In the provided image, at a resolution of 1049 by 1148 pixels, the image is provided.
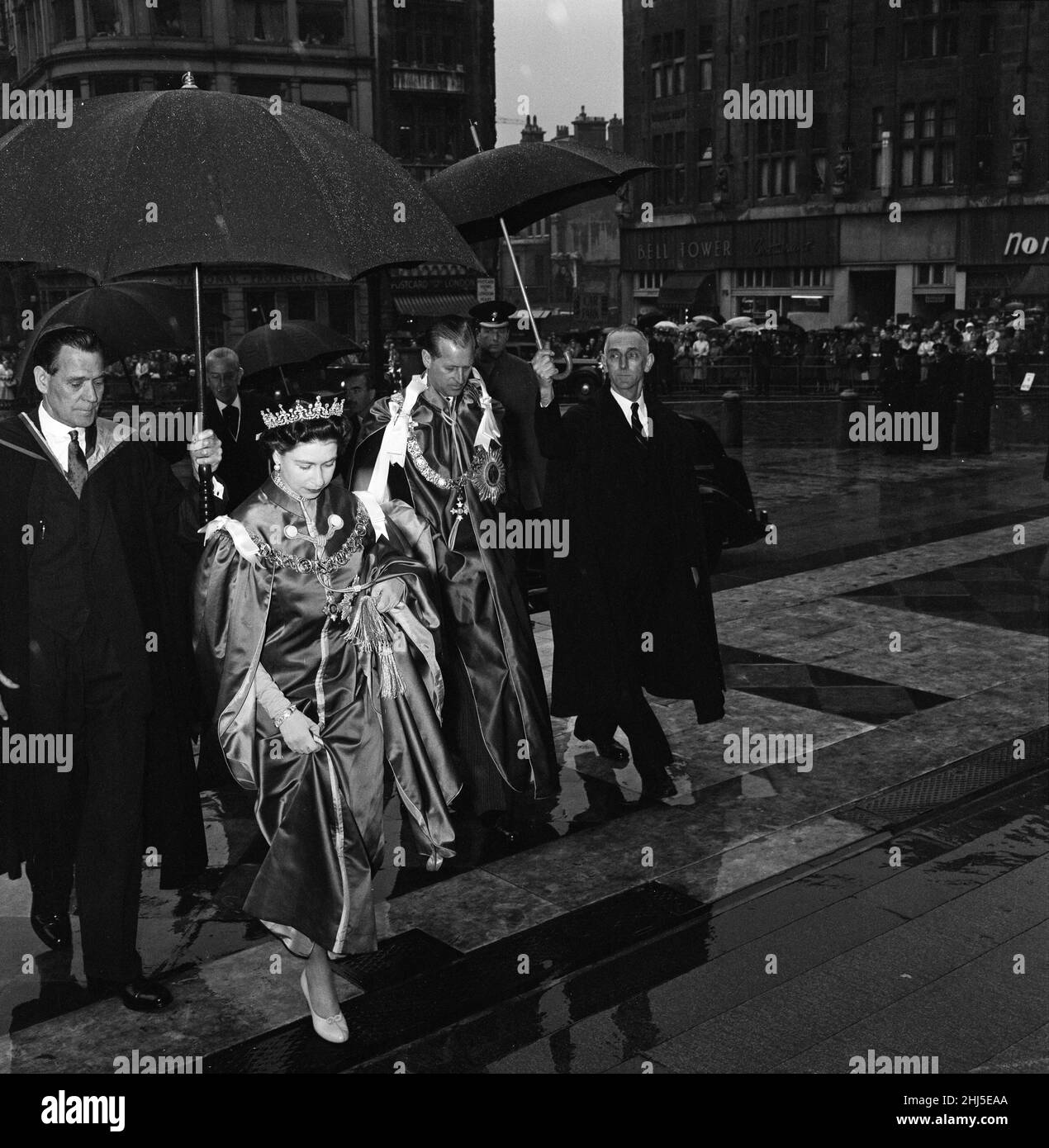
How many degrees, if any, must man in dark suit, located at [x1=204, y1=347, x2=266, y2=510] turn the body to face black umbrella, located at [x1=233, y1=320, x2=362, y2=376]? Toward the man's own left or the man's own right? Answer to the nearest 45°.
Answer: approximately 180°

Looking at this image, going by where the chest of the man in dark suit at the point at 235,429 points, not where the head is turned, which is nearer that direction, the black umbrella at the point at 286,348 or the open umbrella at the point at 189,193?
the open umbrella

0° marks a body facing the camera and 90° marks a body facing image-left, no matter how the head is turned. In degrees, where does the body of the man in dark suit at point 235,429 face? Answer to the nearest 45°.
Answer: approximately 0°

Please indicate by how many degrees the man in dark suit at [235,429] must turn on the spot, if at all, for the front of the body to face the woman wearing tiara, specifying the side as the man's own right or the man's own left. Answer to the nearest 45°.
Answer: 0° — they already face them

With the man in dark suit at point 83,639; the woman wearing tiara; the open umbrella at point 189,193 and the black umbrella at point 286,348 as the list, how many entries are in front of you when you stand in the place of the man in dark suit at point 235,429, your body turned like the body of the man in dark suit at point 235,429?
3

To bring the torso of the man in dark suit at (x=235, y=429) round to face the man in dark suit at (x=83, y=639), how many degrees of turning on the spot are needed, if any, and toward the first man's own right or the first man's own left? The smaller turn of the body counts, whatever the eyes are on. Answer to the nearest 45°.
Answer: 0° — they already face them
